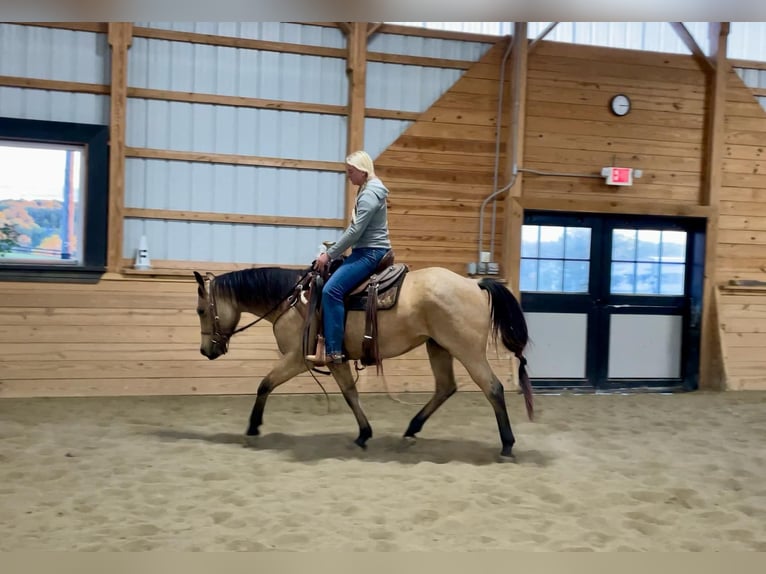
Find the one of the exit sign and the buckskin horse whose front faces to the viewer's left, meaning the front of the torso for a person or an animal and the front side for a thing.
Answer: the buckskin horse

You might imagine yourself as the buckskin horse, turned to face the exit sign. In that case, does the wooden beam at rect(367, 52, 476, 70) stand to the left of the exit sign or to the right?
left

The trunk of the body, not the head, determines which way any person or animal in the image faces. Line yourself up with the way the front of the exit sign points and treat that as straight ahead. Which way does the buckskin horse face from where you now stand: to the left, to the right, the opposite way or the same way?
to the right

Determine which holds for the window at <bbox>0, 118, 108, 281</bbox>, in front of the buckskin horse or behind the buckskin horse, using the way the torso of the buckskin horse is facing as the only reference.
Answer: in front

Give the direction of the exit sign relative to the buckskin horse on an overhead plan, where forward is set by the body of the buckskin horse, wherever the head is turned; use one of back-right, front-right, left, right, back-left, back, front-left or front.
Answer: back-right

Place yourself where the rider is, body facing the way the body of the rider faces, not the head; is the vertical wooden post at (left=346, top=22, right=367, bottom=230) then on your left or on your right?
on your right

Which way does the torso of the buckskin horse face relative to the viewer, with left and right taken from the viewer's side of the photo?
facing to the left of the viewer

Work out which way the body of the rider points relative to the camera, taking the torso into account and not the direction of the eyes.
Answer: to the viewer's left

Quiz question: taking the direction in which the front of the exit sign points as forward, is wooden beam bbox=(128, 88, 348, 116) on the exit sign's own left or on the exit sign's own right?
on the exit sign's own right

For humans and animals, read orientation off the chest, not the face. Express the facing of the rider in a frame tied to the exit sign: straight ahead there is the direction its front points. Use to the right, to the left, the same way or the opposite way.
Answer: to the right

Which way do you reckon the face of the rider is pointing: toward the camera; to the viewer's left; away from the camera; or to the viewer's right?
to the viewer's left

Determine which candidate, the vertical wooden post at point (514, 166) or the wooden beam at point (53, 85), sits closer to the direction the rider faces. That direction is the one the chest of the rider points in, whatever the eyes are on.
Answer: the wooden beam

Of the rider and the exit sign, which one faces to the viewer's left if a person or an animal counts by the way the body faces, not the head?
the rider
